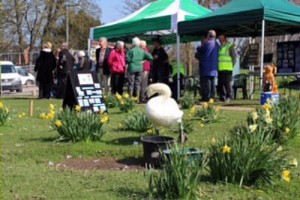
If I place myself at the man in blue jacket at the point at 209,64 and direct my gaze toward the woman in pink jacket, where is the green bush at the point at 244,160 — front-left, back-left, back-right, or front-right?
back-left

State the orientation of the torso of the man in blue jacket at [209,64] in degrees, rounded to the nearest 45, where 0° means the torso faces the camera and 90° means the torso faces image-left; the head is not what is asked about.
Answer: approximately 180°

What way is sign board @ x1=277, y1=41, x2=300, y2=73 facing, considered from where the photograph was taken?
facing the viewer

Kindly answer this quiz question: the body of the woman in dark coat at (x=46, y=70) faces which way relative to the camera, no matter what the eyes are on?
away from the camera

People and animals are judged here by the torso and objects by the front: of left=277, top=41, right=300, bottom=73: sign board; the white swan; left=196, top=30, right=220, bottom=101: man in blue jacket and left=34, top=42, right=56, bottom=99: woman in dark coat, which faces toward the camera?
the sign board

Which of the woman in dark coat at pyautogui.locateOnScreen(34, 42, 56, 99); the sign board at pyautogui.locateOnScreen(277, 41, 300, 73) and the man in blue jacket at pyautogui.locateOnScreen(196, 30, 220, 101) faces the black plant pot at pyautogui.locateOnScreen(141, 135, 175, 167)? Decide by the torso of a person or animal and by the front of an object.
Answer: the sign board

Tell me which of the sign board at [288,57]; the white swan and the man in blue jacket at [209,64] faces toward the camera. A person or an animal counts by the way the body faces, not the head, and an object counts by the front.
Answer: the sign board

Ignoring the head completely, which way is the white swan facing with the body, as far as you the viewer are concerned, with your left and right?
facing to the left of the viewer

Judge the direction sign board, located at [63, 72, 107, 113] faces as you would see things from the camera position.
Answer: facing the viewer and to the right of the viewer

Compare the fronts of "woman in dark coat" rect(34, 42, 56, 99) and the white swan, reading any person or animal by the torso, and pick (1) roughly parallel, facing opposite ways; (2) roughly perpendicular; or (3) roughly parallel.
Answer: roughly perpendicular

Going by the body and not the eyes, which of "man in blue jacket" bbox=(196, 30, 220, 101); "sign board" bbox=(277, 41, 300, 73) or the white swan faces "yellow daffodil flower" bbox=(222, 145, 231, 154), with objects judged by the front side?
the sign board

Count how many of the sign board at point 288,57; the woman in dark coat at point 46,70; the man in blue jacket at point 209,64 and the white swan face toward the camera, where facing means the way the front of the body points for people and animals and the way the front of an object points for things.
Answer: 1

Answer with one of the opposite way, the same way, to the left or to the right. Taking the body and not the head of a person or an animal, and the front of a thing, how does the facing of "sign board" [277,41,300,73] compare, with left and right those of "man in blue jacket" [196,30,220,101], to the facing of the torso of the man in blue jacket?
the opposite way

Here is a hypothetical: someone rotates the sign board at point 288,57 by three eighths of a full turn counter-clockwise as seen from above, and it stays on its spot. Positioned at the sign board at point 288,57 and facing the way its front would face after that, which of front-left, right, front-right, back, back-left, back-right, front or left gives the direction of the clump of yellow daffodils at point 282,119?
back-right

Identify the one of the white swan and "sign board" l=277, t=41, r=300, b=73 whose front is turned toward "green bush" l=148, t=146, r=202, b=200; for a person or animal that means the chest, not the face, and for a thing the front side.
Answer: the sign board
